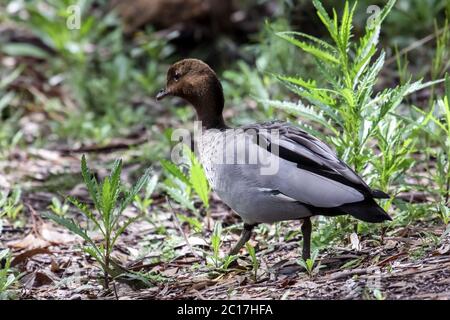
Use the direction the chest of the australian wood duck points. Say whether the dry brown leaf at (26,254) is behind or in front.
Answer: in front

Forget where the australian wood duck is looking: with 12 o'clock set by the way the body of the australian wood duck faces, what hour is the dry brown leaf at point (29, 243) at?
The dry brown leaf is roughly at 1 o'clock from the australian wood duck.

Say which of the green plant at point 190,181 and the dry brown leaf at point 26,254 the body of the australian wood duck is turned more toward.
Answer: the dry brown leaf

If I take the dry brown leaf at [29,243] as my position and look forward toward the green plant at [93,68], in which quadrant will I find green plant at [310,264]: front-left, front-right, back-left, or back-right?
back-right

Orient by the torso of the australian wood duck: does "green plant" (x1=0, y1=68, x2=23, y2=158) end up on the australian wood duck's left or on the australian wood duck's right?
on the australian wood duck's right

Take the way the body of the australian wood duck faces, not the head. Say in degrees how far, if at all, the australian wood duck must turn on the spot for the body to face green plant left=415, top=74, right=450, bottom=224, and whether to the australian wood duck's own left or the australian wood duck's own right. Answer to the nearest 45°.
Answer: approximately 135° to the australian wood duck's own right

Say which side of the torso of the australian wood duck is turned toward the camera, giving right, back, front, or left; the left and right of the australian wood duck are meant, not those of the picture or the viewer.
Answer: left
